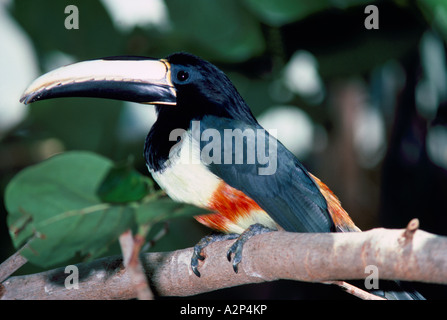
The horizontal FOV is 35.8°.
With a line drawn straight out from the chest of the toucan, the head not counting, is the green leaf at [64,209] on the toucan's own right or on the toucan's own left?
on the toucan's own right

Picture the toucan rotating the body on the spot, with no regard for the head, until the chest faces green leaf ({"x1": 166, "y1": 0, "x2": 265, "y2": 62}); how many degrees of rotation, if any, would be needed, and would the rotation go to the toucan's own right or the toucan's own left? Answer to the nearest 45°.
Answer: approximately 90° to the toucan's own right

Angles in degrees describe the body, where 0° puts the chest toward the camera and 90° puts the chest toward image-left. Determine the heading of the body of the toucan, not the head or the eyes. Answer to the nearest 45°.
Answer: approximately 90°
